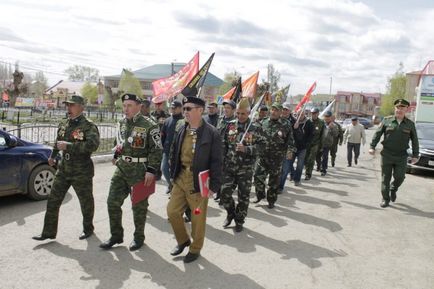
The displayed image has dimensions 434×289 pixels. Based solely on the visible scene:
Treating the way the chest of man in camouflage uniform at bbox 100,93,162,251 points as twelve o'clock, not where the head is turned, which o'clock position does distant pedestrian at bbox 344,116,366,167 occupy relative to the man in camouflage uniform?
The distant pedestrian is roughly at 6 o'clock from the man in camouflage uniform.

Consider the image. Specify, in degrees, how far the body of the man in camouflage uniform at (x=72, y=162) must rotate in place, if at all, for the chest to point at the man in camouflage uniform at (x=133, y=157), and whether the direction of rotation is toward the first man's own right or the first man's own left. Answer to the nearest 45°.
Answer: approximately 90° to the first man's own left

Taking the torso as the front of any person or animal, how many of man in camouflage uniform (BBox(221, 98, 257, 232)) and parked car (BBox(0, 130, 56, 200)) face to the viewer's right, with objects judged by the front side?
1

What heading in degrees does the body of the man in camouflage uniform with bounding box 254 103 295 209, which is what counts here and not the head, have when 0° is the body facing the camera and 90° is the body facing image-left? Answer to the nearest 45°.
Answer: approximately 45°

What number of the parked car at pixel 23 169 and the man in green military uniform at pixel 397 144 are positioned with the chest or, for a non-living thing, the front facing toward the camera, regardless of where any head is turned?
1

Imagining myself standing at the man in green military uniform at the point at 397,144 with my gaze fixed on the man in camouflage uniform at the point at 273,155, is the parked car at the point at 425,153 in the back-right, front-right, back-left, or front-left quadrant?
back-right

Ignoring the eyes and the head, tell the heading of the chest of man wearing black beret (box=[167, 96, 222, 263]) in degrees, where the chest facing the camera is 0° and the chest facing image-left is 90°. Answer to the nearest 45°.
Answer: approximately 45°

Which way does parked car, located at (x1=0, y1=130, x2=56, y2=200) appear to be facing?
to the viewer's right

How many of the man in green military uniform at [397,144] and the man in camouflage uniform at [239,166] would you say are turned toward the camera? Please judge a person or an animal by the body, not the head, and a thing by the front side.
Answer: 2

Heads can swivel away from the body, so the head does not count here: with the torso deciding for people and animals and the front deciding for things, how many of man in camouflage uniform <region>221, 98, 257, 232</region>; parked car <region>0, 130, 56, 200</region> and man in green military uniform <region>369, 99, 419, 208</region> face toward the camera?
2
